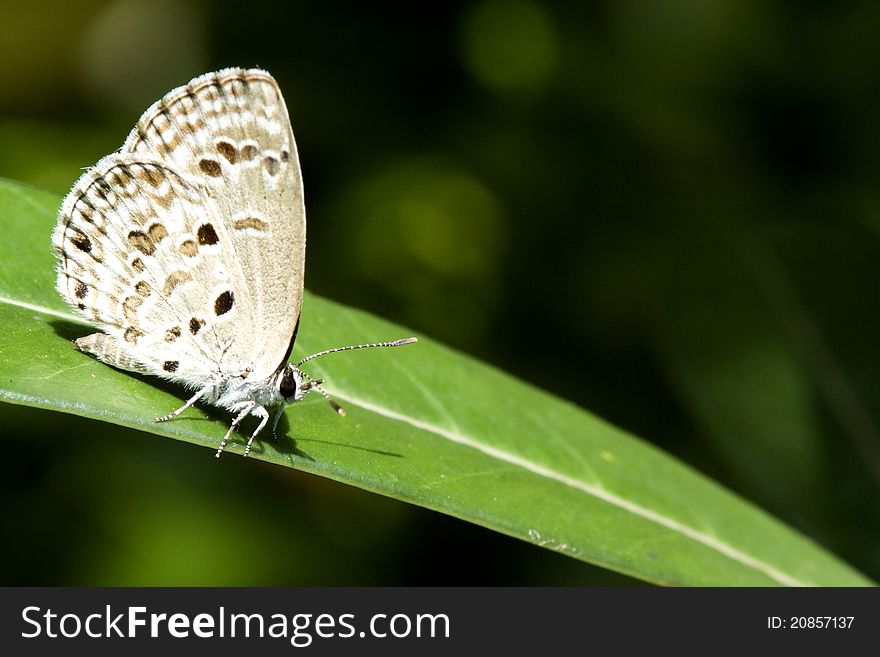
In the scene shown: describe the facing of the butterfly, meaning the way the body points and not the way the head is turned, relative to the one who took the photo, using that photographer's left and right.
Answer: facing to the right of the viewer
